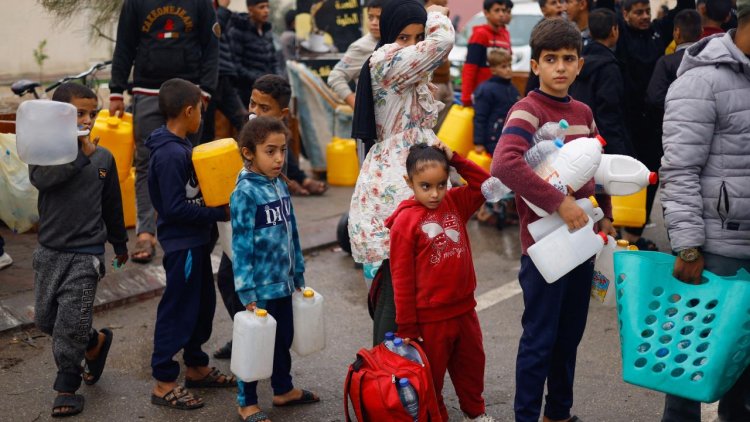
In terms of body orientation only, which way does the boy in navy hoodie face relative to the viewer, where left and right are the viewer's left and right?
facing to the right of the viewer

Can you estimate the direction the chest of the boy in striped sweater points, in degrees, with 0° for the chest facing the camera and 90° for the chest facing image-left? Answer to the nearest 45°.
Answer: approximately 315°

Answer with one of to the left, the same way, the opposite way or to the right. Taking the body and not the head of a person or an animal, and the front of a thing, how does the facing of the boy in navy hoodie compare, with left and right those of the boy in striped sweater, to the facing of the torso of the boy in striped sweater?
to the left

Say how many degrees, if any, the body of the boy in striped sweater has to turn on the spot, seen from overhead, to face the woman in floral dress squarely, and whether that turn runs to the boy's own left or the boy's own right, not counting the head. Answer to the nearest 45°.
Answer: approximately 180°

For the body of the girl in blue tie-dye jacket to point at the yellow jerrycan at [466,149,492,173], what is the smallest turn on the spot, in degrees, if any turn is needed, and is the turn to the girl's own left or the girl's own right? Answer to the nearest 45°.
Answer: approximately 90° to the girl's own left

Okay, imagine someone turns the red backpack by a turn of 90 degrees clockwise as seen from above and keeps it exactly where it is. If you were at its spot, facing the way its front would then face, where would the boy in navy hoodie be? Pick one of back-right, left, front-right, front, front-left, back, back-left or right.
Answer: front

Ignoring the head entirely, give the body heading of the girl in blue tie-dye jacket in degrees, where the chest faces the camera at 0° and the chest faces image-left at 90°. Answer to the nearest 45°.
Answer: approximately 315°
